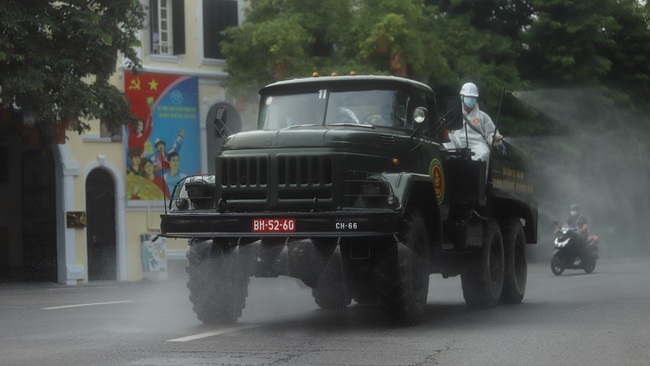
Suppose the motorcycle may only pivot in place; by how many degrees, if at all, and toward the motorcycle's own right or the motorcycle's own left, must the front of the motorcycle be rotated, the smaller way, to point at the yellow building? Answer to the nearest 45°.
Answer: approximately 45° to the motorcycle's own right

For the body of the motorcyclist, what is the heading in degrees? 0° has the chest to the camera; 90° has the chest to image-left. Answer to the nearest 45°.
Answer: approximately 45°

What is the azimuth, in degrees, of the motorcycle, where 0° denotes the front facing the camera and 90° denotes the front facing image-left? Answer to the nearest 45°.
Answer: approximately 45°
